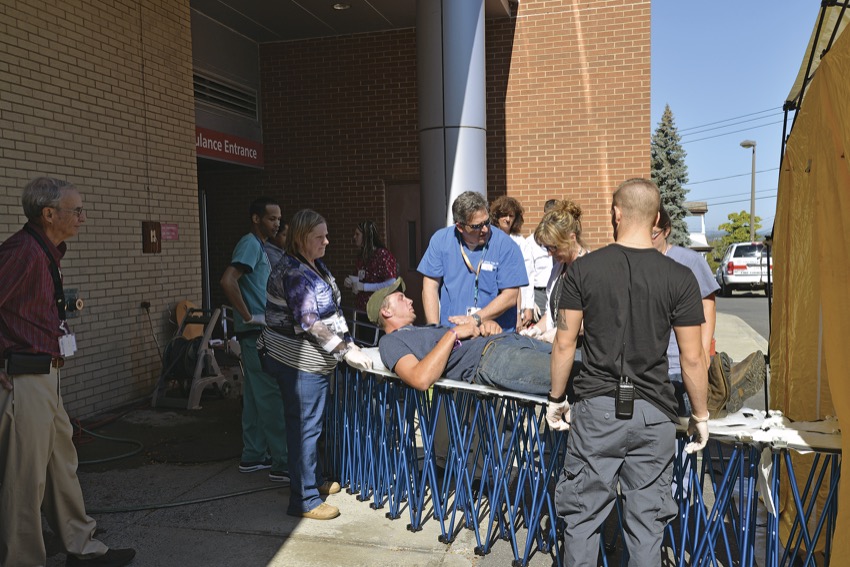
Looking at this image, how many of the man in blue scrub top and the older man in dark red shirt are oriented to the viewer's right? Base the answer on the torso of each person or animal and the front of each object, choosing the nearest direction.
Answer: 1

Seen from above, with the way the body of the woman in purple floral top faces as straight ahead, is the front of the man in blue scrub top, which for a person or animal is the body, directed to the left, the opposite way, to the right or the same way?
to the right

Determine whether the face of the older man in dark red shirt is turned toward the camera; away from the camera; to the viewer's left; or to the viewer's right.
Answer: to the viewer's right

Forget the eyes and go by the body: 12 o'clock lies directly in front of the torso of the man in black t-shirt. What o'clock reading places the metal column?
The metal column is roughly at 11 o'clock from the man in black t-shirt.

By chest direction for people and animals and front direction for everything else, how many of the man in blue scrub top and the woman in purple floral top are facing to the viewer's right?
1

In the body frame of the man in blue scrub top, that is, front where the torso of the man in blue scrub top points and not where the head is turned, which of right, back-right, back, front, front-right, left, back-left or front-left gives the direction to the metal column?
back

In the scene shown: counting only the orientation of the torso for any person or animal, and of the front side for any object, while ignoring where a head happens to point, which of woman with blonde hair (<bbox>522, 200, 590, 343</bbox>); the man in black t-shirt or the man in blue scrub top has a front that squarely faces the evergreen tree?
the man in black t-shirt

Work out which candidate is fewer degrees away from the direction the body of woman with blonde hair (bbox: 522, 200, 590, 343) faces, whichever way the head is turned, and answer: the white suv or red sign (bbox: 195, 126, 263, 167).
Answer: the red sign

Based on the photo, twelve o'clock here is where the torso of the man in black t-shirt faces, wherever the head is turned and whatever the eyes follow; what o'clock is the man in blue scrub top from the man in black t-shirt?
The man in blue scrub top is roughly at 11 o'clock from the man in black t-shirt.

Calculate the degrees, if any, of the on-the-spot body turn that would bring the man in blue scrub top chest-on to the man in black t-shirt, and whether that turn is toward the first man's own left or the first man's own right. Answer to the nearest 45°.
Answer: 0° — they already face them

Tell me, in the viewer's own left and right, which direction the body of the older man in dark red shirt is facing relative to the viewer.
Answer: facing to the right of the viewer

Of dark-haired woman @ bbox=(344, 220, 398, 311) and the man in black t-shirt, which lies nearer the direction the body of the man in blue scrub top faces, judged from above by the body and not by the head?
the man in black t-shirt

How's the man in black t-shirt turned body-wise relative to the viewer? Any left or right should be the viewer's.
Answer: facing away from the viewer

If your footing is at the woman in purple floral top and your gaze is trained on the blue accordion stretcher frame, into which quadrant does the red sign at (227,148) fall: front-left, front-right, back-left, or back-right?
back-left
